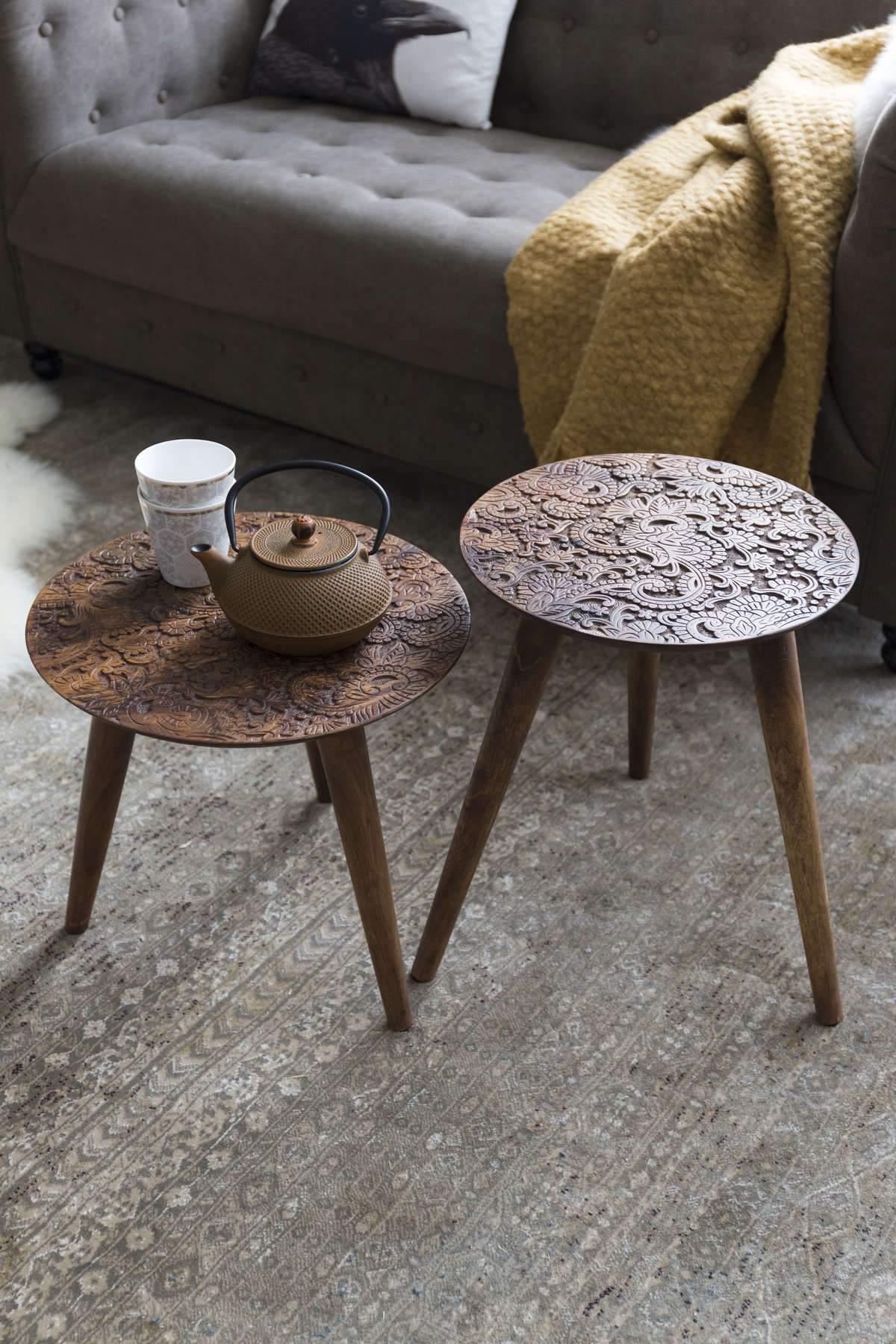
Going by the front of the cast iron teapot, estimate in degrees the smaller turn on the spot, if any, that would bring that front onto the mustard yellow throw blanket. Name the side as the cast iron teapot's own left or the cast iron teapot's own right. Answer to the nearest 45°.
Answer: approximately 135° to the cast iron teapot's own right

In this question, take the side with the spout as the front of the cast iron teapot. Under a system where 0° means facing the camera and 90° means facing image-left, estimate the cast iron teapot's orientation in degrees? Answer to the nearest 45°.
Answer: approximately 90°

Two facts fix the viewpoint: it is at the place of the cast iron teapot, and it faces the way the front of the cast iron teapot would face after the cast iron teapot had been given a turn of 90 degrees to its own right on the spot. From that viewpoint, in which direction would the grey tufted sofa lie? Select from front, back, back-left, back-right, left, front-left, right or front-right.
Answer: front

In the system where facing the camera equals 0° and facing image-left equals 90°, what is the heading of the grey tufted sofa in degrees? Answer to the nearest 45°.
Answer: approximately 45°

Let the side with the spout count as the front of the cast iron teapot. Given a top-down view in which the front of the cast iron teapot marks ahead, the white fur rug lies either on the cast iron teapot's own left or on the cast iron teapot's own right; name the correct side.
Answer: on the cast iron teapot's own right

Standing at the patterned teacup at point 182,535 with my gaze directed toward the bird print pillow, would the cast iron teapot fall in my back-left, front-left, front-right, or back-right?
back-right

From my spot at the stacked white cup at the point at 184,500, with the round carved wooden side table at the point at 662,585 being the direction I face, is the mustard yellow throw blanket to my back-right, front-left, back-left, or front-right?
front-left

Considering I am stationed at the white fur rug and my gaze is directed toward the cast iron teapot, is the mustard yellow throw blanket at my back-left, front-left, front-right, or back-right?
front-left

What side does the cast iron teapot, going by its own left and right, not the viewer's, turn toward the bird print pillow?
right
